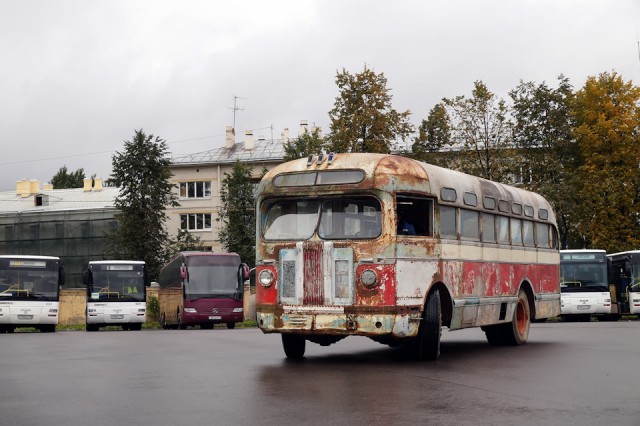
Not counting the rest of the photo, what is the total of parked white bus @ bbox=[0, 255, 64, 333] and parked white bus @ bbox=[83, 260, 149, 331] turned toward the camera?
2

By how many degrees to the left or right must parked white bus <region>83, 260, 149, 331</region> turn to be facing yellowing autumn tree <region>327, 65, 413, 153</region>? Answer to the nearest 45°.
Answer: approximately 90° to its left

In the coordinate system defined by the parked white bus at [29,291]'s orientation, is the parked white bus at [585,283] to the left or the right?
on its left

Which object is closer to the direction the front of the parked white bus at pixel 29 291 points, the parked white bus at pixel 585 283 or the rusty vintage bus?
the rusty vintage bus
